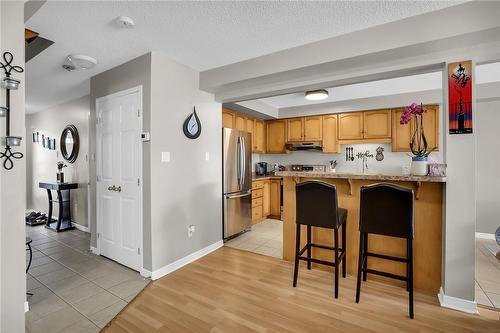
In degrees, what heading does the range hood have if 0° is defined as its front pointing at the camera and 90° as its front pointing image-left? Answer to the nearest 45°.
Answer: approximately 0°

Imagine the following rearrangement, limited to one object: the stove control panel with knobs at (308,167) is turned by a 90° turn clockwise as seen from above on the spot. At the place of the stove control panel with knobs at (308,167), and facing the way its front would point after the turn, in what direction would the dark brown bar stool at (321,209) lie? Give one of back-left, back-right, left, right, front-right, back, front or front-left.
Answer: left

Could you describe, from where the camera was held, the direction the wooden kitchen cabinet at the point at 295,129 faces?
facing the viewer

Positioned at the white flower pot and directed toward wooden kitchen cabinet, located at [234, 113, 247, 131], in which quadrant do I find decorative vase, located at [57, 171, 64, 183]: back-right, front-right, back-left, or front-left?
front-left

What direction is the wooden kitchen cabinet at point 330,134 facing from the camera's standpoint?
toward the camera

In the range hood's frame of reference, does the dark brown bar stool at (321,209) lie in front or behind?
in front

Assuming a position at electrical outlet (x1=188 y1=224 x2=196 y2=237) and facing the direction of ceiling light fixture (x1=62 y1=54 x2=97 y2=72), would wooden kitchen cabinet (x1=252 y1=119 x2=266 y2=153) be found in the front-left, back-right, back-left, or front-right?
back-right

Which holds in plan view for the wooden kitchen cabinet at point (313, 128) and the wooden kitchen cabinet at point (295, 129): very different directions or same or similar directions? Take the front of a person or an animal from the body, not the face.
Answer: same or similar directions

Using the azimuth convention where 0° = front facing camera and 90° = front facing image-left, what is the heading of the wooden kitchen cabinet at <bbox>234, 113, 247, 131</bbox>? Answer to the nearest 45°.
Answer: approximately 315°

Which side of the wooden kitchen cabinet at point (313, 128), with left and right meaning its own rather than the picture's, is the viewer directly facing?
front

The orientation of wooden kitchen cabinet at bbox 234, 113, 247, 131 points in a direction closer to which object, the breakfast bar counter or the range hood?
the breakfast bar counter

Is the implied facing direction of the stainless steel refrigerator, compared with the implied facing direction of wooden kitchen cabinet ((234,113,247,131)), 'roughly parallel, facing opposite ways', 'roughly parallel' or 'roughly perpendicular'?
roughly parallel

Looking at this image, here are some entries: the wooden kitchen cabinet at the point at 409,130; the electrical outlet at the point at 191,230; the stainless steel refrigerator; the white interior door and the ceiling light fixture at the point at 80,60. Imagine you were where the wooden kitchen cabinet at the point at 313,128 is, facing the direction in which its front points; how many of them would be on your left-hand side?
1

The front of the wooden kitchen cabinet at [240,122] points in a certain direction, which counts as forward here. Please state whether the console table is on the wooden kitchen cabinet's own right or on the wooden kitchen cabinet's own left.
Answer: on the wooden kitchen cabinet's own right
